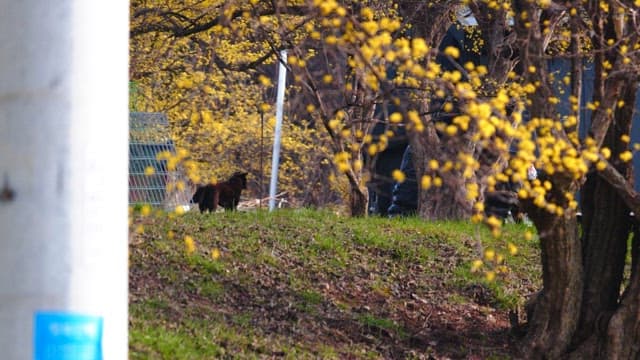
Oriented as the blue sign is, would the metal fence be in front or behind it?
behind

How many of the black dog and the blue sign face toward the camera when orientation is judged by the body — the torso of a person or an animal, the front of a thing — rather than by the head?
1

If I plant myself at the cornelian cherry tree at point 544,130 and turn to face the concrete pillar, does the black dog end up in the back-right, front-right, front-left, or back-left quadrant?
back-right

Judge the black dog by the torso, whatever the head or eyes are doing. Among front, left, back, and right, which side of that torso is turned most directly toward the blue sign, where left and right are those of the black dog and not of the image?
right

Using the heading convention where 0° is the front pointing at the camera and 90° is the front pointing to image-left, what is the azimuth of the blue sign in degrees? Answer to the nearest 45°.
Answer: approximately 0°

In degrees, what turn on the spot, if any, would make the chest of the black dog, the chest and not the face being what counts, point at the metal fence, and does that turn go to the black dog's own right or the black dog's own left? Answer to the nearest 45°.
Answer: approximately 180°

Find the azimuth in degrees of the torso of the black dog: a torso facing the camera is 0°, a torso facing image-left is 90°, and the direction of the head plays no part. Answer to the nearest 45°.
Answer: approximately 270°

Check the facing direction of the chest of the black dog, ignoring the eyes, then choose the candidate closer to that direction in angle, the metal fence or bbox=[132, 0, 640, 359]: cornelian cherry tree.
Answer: the cornelian cherry tree

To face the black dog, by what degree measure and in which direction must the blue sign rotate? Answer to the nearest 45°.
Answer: approximately 180°

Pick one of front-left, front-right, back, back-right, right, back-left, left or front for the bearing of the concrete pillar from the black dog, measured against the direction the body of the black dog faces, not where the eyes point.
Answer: right

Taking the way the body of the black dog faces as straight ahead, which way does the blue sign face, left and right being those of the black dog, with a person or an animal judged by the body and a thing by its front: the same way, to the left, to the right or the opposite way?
to the right
